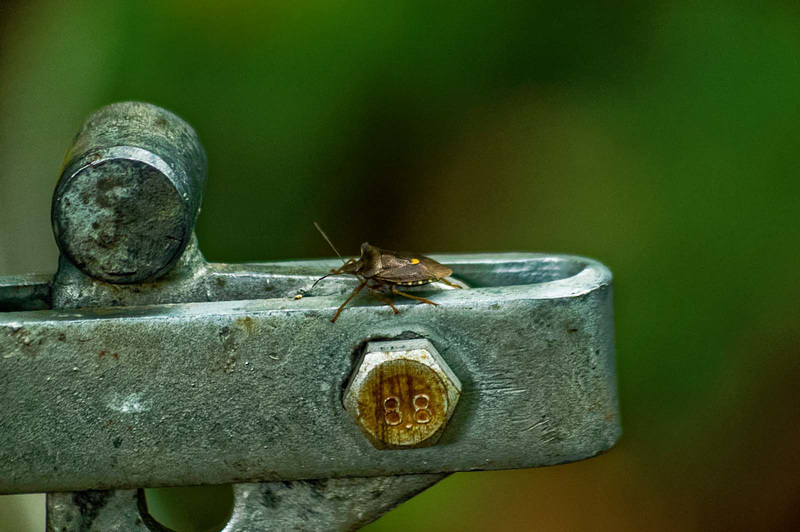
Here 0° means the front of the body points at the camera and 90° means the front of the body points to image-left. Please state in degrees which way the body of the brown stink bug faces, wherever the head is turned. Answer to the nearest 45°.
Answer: approximately 90°
